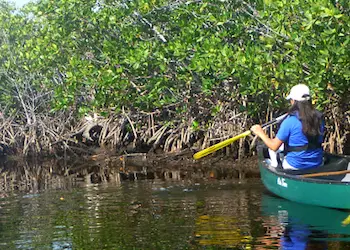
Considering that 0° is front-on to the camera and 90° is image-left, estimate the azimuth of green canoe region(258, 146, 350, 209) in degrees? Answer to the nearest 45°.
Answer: approximately 90°

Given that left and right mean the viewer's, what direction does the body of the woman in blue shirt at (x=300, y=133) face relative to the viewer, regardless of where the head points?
facing away from the viewer and to the left of the viewer

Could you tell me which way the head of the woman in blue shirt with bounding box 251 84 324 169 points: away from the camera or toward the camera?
away from the camera
